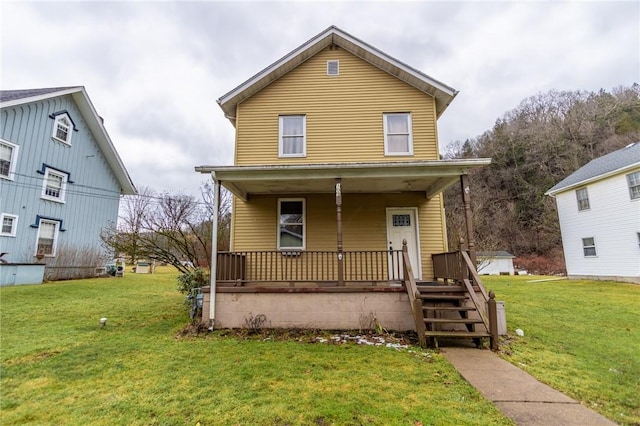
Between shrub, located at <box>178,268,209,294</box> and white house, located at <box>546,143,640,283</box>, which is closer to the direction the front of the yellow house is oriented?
the shrub

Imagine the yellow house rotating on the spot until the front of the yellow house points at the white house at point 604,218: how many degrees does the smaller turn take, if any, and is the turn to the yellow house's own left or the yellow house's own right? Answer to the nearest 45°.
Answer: approximately 135° to the yellow house's own left

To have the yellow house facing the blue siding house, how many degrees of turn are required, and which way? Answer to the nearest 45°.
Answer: approximately 90° to its right

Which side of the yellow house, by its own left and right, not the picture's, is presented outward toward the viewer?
front

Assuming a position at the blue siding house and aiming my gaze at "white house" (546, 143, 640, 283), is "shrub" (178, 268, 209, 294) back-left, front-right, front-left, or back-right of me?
front-right

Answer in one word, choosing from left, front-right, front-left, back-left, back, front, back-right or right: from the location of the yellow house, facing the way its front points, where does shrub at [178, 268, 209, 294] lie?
right
